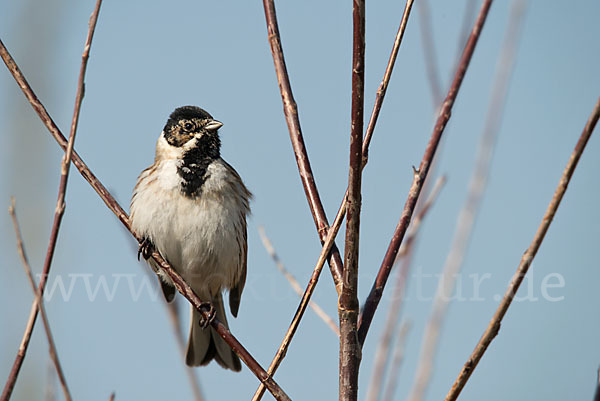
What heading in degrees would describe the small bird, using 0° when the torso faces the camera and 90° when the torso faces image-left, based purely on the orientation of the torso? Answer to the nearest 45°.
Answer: approximately 0°
